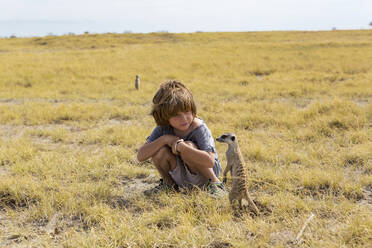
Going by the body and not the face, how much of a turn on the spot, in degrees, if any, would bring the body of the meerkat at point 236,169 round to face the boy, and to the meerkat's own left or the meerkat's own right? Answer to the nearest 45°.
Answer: approximately 45° to the meerkat's own right

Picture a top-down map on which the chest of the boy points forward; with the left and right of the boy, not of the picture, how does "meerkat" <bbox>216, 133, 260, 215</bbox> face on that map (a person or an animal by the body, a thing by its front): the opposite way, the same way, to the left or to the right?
to the right

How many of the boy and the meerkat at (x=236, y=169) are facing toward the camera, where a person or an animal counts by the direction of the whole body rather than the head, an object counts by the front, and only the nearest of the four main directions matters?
1

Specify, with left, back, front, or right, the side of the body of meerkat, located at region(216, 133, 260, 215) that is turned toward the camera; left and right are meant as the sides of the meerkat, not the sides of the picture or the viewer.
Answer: left

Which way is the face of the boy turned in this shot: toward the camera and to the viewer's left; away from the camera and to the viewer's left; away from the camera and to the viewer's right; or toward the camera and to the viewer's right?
toward the camera and to the viewer's right

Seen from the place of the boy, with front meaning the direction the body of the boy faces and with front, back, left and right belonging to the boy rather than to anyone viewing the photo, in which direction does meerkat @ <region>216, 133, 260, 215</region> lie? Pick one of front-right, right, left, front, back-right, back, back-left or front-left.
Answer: front-left

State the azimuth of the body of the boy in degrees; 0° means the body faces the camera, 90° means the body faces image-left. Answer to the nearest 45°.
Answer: approximately 0°
